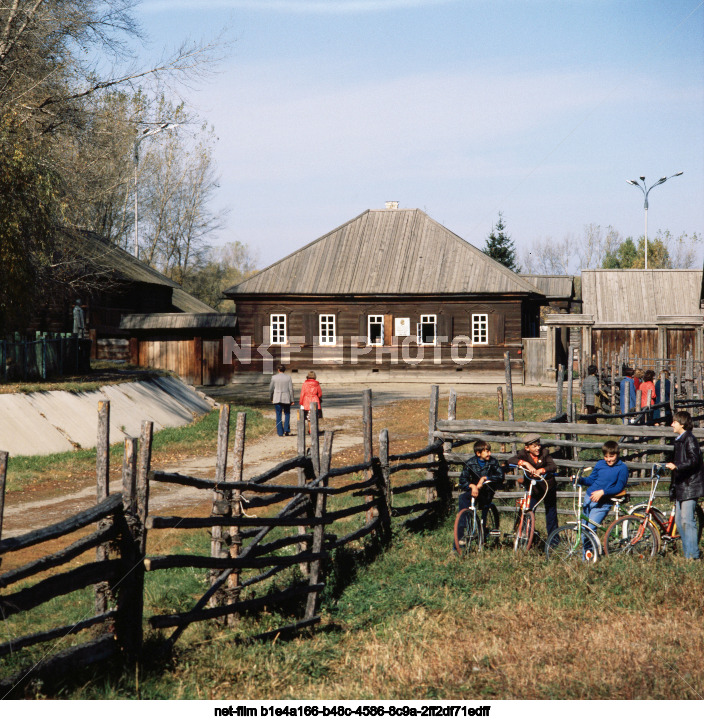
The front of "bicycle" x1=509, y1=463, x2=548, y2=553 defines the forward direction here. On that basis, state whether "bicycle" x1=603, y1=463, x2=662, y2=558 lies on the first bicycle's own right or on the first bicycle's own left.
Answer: on the first bicycle's own left

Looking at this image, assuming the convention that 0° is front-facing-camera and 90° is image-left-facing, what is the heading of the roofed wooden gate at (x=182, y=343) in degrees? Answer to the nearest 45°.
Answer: approximately 0°

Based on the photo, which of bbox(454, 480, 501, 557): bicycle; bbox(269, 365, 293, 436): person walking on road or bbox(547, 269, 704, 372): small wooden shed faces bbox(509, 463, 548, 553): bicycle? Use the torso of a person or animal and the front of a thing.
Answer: the small wooden shed

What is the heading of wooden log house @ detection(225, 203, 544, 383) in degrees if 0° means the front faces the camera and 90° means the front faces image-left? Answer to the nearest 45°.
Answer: approximately 0°

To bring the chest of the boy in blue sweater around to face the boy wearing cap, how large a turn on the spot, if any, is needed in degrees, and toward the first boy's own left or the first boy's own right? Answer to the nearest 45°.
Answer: approximately 90° to the first boy's own right

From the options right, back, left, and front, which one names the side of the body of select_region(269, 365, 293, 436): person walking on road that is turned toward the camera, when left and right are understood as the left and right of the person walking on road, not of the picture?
back

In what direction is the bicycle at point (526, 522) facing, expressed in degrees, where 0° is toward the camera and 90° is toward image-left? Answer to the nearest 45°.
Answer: approximately 45°

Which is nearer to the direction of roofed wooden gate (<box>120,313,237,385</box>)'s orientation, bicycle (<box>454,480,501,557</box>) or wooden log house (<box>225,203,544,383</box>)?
the bicycle
